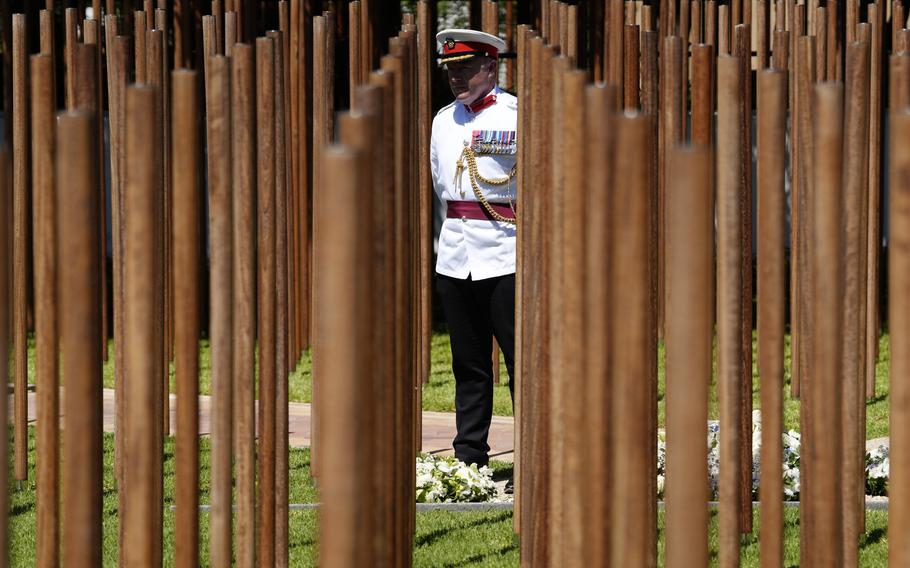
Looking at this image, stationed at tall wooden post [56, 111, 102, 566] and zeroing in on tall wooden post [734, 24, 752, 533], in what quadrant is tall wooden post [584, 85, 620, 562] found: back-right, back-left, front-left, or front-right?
front-right

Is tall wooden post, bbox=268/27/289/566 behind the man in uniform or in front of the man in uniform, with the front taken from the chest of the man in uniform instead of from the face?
in front

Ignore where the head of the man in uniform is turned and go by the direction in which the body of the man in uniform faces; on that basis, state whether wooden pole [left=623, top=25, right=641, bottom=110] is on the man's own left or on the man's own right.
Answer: on the man's own left

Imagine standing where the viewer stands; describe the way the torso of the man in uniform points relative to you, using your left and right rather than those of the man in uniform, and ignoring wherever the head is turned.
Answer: facing the viewer and to the left of the viewer

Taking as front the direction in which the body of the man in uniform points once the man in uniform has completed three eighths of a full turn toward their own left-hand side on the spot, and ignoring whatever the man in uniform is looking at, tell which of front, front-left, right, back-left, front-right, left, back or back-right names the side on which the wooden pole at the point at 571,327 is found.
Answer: right

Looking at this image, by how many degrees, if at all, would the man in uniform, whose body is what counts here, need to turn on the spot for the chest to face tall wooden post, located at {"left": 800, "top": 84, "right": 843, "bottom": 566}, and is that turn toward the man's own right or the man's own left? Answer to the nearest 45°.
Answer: approximately 45° to the man's own left

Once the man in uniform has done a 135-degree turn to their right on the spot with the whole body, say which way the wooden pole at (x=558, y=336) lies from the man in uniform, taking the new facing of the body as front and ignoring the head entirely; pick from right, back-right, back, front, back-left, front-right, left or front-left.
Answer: back

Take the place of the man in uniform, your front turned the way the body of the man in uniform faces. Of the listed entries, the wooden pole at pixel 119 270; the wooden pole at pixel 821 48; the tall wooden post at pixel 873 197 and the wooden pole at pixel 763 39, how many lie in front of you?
1

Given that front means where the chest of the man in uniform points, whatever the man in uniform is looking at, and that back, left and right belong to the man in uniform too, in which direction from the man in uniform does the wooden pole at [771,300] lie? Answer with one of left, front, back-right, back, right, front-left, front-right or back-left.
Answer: front-left

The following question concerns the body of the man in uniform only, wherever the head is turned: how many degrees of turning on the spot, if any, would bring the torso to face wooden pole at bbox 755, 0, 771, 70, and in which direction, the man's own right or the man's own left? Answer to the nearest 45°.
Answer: approximately 180°
